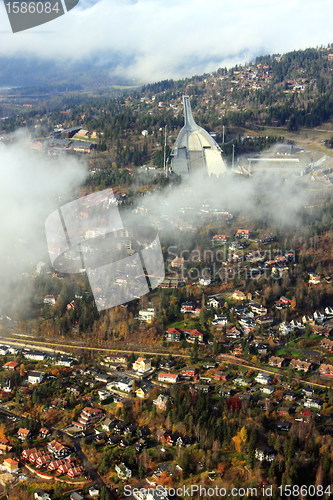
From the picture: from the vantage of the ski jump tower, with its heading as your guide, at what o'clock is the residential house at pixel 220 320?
The residential house is roughly at 12 o'clock from the ski jump tower.

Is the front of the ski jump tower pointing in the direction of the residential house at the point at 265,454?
yes

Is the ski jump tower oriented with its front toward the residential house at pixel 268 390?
yes

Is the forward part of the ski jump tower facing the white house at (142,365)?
yes

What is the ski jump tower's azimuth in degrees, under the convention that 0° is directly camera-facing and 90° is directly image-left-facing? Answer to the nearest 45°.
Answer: approximately 0°

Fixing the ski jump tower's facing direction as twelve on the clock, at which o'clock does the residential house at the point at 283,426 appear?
The residential house is roughly at 12 o'clock from the ski jump tower.

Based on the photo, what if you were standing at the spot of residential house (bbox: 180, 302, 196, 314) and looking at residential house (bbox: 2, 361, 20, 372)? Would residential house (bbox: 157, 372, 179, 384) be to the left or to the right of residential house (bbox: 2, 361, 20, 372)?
left

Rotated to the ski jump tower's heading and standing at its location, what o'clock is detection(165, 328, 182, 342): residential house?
The residential house is roughly at 12 o'clock from the ski jump tower.

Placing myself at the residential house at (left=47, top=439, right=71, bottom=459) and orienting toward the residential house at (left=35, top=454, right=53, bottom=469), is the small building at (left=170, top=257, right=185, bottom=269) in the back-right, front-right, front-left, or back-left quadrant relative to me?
back-right

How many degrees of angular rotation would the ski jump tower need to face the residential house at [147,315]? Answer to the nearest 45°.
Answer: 0° — it already faces it

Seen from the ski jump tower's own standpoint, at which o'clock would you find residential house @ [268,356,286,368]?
The residential house is roughly at 12 o'clock from the ski jump tower.

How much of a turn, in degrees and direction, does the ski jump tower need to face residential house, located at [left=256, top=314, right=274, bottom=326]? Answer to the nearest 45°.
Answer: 0° — it already faces it
